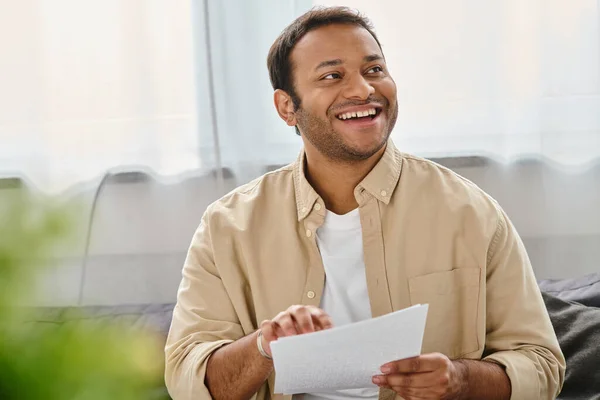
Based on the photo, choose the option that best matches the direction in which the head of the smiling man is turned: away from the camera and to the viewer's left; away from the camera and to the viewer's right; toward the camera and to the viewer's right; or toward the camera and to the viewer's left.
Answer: toward the camera and to the viewer's right

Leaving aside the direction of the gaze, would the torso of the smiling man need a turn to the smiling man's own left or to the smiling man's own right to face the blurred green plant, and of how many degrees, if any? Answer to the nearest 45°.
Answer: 0° — they already face it

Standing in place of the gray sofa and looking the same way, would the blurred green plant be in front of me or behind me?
in front

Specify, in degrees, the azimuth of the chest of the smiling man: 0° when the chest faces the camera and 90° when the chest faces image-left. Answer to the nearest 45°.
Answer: approximately 0°
